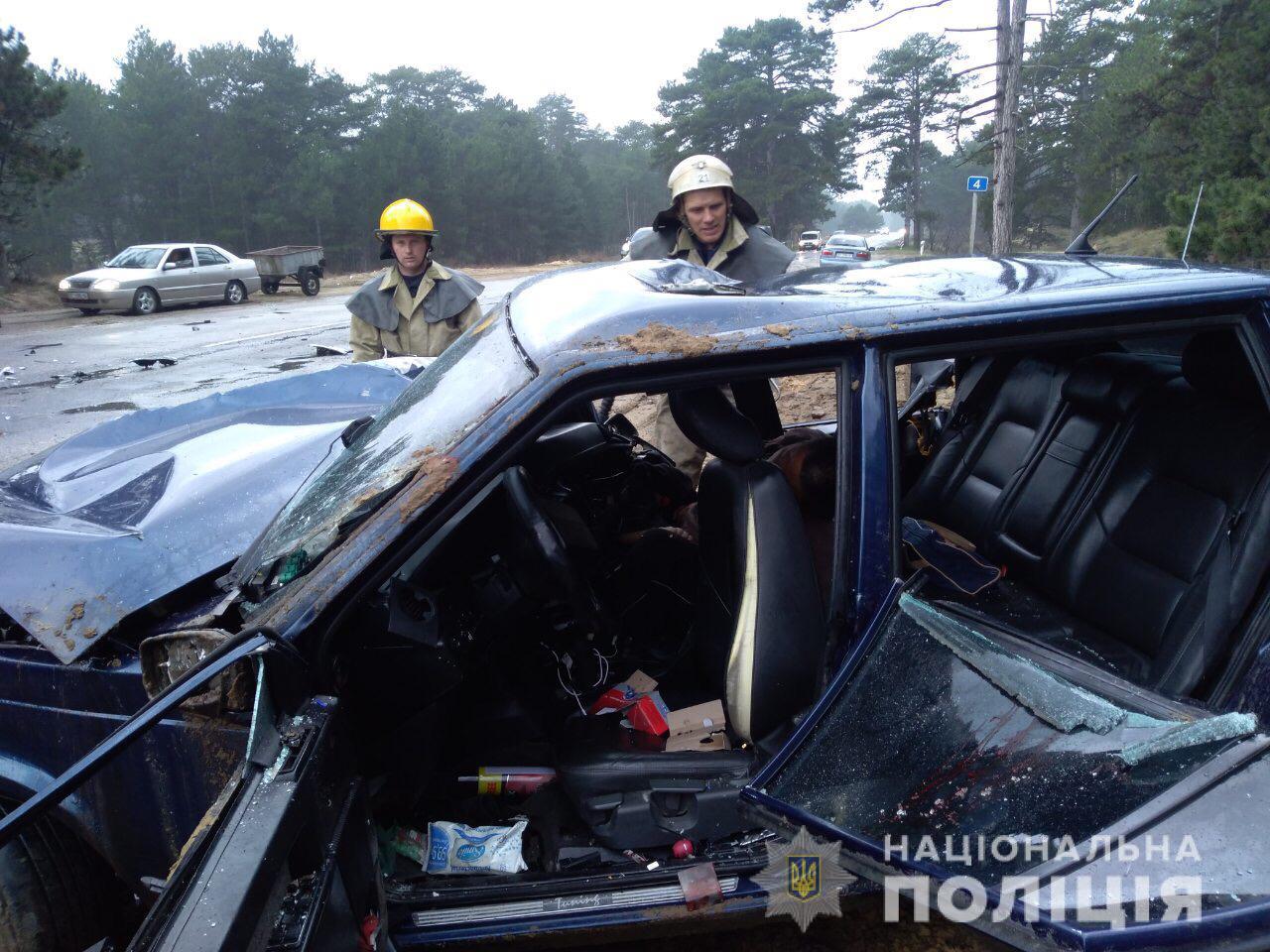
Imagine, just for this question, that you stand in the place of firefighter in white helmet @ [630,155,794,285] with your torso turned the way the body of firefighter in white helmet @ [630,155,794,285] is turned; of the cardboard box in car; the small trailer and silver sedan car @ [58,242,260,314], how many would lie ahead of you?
1

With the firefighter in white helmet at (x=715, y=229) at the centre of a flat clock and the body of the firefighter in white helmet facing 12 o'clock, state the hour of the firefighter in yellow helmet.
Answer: The firefighter in yellow helmet is roughly at 3 o'clock from the firefighter in white helmet.

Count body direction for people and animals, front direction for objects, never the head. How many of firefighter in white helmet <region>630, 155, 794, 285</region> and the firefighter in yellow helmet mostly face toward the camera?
2

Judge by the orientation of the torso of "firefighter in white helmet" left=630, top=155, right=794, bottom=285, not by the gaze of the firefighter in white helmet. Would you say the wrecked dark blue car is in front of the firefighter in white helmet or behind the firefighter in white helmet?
in front

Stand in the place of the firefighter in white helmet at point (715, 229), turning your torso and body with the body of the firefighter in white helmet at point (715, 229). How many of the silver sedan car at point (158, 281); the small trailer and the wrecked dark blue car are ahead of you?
1

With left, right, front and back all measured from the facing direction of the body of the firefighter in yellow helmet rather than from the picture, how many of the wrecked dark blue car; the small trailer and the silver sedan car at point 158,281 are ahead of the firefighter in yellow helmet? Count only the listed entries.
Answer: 1

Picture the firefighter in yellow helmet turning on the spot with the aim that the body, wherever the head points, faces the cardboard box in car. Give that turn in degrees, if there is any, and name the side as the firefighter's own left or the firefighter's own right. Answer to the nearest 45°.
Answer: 0° — they already face it

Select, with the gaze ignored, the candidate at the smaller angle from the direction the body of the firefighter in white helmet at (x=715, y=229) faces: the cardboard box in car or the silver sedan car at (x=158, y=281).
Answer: the cardboard box in car

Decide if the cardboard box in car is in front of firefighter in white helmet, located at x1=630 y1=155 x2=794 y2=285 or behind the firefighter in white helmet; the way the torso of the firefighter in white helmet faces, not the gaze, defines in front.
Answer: in front

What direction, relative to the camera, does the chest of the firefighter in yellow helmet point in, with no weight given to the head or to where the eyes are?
toward the camera
